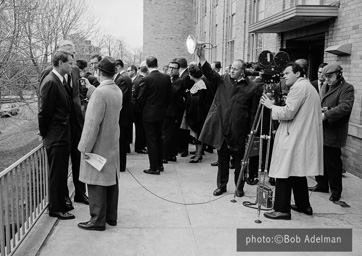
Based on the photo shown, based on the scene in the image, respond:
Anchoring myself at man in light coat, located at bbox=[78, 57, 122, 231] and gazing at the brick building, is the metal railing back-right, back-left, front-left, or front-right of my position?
back-left

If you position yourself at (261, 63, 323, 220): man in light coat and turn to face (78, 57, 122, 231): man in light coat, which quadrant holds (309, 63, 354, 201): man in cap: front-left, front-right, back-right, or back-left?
back-right

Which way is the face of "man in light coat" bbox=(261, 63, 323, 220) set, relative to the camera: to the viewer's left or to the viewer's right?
to the viewer's left

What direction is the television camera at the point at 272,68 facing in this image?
to the viewer's left

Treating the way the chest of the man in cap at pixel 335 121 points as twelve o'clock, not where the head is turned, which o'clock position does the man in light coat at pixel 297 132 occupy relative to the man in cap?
The man in light coat is roughly at 11 o'clock from the man in cap.

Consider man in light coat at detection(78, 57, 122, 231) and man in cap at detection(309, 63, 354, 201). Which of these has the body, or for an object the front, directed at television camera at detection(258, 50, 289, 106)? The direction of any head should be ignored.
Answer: the man in cap

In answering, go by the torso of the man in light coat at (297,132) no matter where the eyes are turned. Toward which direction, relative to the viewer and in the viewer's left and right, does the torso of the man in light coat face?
facing to the left of the viewer
